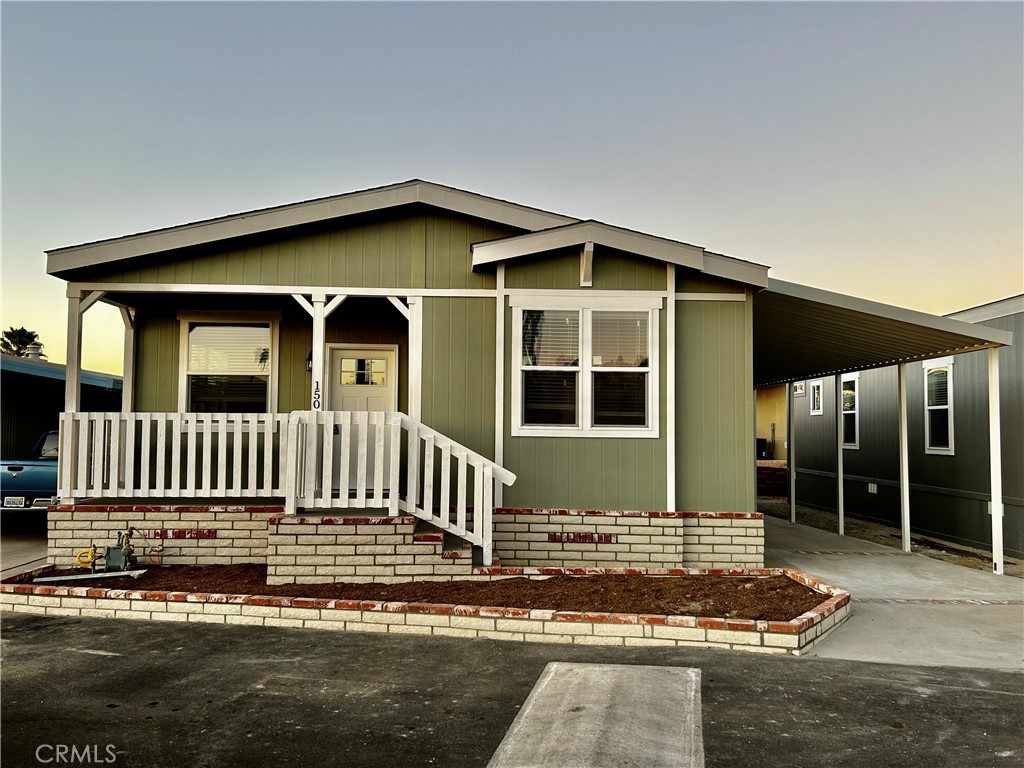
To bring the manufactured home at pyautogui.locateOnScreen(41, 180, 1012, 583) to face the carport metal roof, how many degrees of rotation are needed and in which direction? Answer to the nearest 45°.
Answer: approximately 90° to its left

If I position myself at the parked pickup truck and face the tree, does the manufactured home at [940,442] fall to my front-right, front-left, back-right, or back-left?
back-right

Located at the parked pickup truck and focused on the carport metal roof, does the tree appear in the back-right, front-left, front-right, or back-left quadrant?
back-left

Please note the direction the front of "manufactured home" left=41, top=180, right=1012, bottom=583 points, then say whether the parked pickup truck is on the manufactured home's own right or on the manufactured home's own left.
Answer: on the manufactured home's own right

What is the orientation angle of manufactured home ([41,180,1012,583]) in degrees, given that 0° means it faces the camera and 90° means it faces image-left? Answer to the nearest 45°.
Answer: approximately 0°

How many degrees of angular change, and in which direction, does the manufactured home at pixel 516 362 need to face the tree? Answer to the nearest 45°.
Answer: approximately 135° to its right
